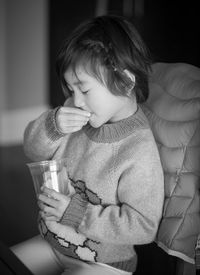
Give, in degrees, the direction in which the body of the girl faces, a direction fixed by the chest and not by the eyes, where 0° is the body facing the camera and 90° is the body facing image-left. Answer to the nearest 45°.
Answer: approximately 45°
